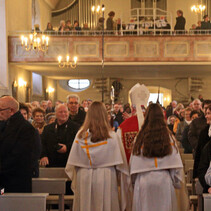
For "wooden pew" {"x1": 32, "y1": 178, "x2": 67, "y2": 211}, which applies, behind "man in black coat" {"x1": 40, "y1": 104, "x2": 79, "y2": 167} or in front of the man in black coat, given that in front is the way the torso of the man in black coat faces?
in front

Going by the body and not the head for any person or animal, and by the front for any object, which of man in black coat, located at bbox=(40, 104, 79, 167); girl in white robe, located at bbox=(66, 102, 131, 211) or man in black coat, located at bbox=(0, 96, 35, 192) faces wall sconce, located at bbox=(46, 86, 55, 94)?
the girl in white robe

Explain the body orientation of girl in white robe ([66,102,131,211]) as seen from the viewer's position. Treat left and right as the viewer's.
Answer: facing away from the viewer

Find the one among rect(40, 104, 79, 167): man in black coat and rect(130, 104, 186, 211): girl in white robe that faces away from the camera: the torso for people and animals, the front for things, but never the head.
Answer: the girl in white robe

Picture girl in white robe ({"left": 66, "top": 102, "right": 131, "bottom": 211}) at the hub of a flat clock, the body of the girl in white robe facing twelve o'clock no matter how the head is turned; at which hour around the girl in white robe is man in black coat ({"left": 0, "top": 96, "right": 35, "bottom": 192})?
The man in black coat is roughly at 8 o'clock from the girl in white robe.

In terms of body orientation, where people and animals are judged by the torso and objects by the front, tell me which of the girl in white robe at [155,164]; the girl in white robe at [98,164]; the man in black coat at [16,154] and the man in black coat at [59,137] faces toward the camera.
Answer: the man in black coat at [59,137]

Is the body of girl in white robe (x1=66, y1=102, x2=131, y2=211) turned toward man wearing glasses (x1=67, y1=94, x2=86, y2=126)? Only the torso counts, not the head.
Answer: yes

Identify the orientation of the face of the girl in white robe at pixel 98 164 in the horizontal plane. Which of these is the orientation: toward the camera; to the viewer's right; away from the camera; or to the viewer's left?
away from the camera

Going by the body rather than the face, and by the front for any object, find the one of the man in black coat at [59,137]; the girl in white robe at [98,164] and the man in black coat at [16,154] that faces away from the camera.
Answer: the girl in white robe

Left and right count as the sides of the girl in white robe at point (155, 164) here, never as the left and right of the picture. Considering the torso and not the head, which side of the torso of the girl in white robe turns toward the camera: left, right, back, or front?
back

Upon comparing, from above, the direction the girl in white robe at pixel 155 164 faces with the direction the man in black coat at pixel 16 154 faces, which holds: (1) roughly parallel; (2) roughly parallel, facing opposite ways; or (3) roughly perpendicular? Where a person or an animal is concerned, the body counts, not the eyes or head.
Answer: roughly perpendicular

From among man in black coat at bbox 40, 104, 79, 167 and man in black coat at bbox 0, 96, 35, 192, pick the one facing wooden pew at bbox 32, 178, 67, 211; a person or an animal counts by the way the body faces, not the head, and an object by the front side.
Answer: man in black coat at bbox 40, 104, 79, 167

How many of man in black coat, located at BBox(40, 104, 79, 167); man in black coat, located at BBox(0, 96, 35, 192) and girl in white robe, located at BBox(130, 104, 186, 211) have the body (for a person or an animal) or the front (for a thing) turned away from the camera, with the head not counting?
1

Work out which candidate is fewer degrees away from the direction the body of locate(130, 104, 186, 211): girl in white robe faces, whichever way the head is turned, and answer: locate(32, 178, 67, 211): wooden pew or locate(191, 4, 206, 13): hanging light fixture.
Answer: the hanging light fixture

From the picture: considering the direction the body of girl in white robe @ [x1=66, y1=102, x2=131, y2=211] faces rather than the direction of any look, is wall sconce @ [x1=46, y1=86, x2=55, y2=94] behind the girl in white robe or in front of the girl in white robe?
in front

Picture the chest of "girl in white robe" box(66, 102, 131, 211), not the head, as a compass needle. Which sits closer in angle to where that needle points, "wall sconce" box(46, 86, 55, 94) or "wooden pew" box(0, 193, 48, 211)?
the wall sconce
